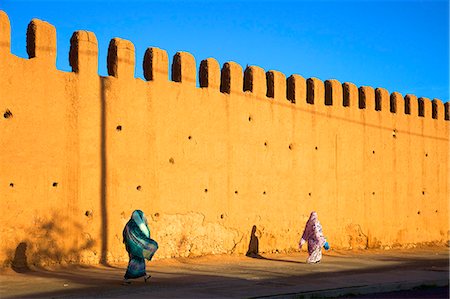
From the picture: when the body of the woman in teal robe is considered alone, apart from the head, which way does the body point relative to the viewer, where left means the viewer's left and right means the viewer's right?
facing away from the viewer and to the right of the viewer
